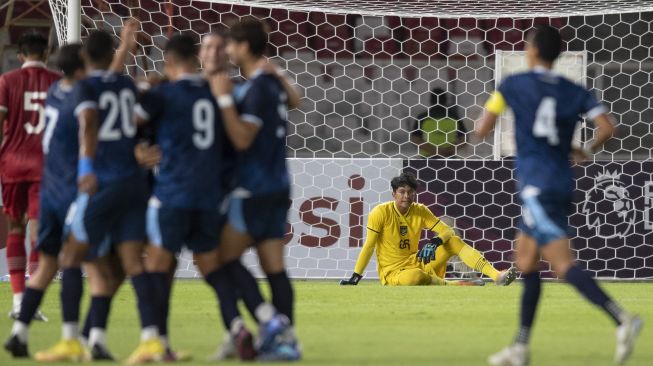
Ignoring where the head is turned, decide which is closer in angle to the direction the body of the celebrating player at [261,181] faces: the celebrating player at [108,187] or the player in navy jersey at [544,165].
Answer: the celebrating player

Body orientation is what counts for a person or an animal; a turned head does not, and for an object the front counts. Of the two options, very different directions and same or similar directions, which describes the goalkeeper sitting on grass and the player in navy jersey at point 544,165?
very different directions

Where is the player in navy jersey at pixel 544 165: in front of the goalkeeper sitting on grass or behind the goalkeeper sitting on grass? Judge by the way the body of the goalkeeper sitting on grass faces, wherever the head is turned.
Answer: in front

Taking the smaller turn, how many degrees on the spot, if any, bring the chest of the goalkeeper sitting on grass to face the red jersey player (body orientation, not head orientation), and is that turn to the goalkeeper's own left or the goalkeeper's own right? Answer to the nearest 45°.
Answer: approximately 90° to the goalkeeper's own right

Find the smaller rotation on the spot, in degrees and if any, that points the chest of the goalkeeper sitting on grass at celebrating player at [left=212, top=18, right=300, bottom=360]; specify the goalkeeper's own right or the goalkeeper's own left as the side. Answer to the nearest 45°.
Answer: approximately 45° to the goalkeeper's own right

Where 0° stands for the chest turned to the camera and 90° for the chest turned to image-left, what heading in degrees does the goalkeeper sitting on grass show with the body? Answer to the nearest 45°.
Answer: approximately 315°

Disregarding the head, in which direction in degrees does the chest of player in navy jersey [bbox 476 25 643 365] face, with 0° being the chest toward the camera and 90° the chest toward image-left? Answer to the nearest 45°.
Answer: approximately 135°

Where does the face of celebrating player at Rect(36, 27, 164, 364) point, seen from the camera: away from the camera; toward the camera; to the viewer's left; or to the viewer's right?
away from the camera
